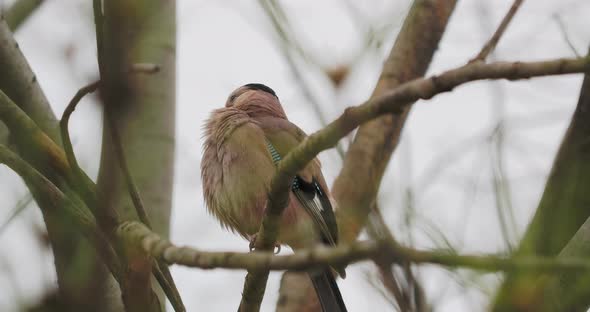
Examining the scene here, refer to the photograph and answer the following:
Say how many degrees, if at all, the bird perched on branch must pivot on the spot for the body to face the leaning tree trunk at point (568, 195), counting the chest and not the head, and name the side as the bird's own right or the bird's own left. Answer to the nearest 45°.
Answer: approximately 90° to the bird's own left

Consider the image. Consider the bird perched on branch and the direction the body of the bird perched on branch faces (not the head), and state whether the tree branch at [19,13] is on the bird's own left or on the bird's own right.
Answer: on the bird's own right

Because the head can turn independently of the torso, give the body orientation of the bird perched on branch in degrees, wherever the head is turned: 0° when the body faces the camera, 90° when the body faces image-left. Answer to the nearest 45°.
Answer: approximately 45°

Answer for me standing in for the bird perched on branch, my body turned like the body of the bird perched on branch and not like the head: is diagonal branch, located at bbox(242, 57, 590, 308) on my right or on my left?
on my left

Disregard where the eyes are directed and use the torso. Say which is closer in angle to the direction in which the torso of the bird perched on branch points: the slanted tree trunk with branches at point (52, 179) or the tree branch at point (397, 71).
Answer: the slanted tree trunk with branches
